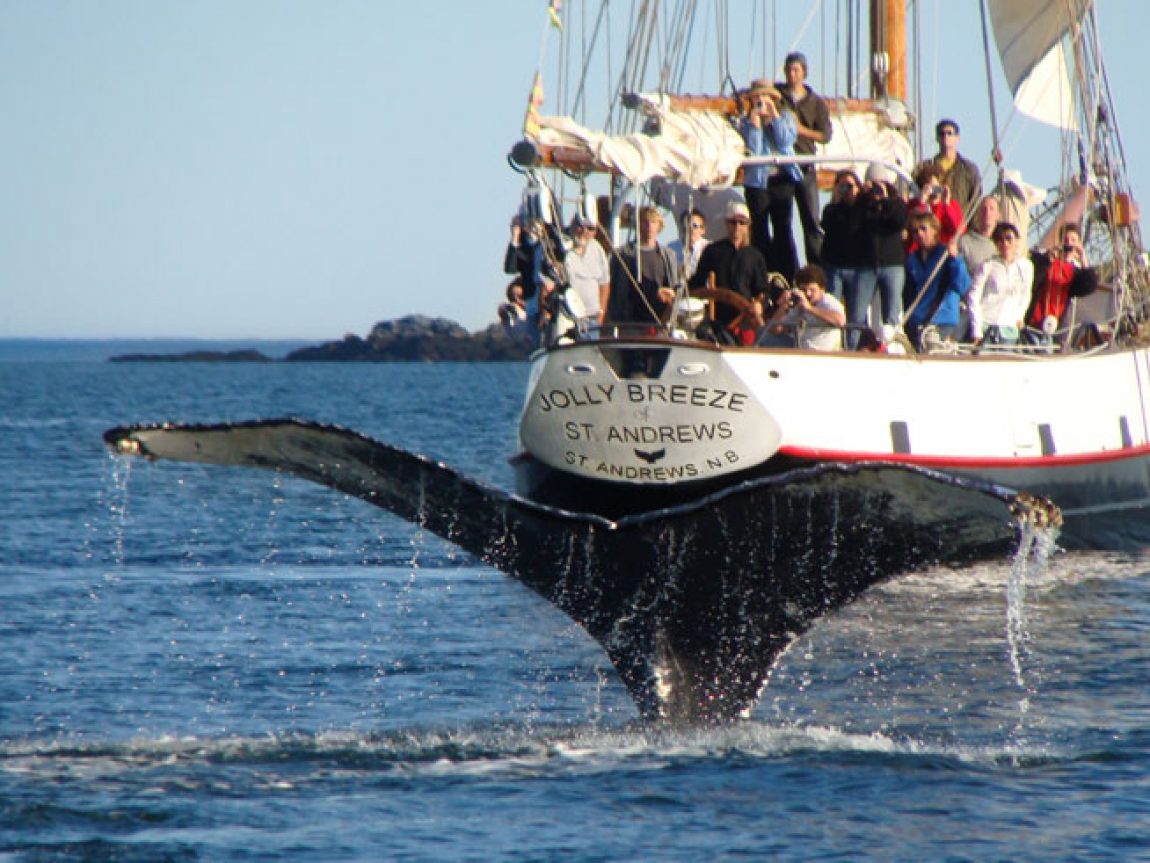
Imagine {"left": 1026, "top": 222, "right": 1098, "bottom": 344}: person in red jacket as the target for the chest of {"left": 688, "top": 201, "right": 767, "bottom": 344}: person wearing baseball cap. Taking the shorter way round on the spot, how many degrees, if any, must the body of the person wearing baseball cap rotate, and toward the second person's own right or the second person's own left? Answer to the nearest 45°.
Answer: approximately 135° to the second person's own left

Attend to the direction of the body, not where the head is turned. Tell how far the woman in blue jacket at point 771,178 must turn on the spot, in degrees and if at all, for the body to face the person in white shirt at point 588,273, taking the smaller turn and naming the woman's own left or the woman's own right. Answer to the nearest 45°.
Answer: approximately 90° to the woman's own right

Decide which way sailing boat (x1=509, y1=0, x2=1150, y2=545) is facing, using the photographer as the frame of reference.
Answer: facing away from the viewer and to the right of the viewer

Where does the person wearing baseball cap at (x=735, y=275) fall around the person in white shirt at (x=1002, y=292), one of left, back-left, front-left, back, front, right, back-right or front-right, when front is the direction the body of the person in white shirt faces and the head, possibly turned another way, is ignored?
front-right

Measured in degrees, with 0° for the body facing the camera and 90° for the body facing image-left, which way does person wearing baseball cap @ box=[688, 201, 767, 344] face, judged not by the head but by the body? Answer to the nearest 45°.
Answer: approximately 0°
